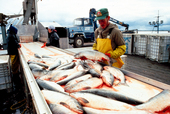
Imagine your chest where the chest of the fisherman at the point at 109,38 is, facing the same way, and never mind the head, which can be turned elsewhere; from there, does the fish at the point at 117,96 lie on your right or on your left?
on your left

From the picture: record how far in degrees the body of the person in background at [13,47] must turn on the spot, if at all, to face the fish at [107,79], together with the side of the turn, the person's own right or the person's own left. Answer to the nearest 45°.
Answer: approximately 90° to the person's own right

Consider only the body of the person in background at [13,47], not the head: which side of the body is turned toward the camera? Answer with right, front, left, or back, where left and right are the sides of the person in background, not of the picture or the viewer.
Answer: right

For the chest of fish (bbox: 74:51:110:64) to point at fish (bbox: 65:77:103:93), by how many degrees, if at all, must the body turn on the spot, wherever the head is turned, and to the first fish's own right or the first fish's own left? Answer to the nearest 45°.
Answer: approximately 90° to the first fish's own left

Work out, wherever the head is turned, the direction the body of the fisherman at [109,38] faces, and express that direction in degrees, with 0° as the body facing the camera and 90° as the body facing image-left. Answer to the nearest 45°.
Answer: approximately 45°

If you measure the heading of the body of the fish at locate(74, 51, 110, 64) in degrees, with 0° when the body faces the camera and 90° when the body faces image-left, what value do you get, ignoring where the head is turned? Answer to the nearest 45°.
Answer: approximately 90°

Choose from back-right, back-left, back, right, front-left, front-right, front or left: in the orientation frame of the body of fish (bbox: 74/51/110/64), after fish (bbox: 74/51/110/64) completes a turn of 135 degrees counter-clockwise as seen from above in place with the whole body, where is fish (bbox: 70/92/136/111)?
front-right

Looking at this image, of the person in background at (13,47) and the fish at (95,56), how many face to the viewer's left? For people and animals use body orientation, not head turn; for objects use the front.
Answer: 1

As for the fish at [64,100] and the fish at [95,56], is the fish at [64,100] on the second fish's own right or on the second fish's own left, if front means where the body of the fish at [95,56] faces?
on the second fish's own left
